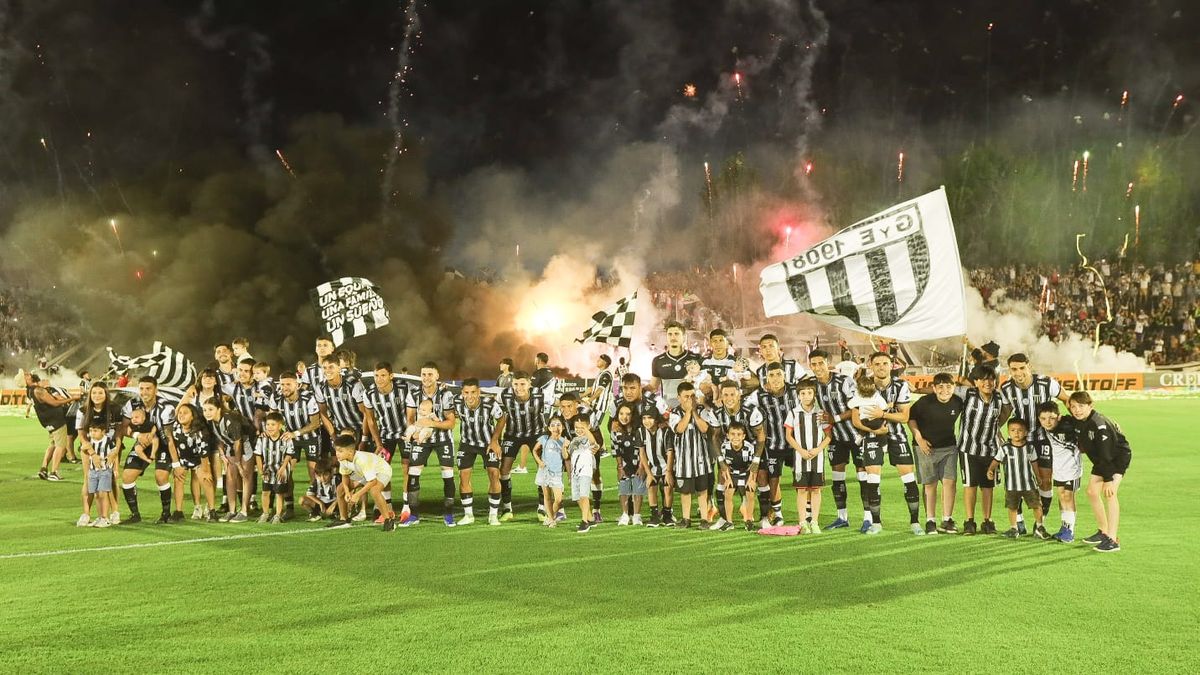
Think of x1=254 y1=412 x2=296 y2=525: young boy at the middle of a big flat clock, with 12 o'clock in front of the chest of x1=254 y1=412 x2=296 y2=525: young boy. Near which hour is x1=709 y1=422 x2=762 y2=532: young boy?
x1=709 y1=422 x2=762 y2=532: young boy is roughly at 10 o'clock from x1=254 y1=412 x2=296 y2=525: young boy.

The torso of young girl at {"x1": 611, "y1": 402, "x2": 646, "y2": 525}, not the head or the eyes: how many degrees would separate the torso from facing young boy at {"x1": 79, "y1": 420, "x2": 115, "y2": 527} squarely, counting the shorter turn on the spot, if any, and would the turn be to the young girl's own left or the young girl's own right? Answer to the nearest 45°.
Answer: approximately 90° to the young girl's own right

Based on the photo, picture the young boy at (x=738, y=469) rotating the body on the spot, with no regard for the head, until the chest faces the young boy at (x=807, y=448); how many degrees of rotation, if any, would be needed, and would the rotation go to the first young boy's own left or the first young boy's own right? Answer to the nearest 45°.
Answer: approximately 90° to the first young boy's own left
